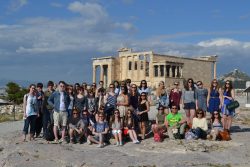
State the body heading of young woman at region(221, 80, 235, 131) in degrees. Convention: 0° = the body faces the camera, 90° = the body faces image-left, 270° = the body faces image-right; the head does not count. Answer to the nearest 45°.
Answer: approximately 45°

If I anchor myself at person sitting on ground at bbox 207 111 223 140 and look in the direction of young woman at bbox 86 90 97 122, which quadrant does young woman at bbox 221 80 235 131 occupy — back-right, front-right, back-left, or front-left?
back-right

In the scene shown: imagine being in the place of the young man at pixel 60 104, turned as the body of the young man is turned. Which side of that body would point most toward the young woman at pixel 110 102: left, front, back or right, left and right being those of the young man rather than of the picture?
left

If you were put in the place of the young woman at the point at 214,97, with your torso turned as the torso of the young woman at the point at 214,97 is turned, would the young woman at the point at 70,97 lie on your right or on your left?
on your right
